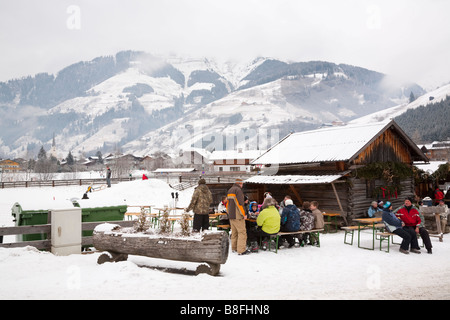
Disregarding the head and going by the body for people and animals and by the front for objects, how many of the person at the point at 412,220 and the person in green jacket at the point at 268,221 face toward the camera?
1

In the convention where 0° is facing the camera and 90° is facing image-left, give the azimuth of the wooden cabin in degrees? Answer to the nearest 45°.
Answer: approximately 315°

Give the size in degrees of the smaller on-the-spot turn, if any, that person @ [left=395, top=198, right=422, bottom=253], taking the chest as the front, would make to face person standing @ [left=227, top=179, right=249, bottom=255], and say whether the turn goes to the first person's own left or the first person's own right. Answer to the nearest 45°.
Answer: approximately 45° to the first person's own right

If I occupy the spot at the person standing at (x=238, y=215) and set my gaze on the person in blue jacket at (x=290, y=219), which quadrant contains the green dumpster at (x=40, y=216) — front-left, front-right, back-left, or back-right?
back-left
